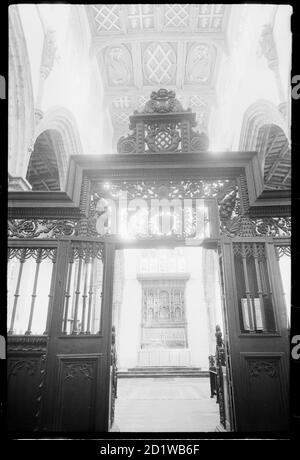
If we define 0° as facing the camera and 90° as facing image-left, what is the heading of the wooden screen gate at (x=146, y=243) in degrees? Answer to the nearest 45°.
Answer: approximately 0°
